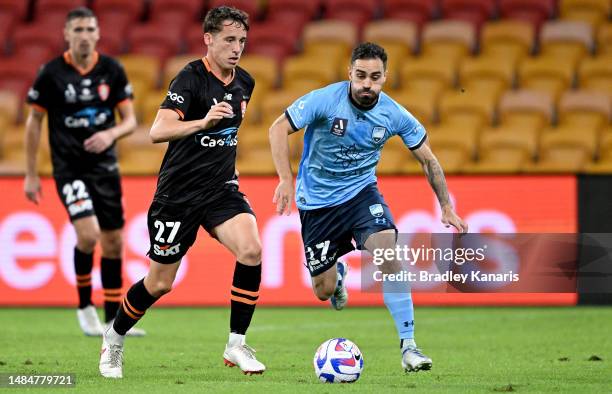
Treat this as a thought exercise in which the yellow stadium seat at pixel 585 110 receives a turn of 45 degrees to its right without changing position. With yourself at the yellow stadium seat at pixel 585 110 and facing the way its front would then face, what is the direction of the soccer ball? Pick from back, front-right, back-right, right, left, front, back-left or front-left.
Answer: front-left

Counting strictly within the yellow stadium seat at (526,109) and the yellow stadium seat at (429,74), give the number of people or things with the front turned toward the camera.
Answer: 2

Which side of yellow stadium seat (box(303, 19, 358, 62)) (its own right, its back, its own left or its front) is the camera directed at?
front

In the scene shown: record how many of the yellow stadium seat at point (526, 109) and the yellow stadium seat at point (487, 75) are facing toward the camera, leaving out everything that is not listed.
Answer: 2

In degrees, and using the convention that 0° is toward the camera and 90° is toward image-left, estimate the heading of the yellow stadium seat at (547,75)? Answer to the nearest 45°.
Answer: approximately 0°

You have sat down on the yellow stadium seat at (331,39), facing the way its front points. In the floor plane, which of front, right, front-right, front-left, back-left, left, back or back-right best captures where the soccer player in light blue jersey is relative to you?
front

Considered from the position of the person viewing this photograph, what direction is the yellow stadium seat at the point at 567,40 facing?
facing the viewer

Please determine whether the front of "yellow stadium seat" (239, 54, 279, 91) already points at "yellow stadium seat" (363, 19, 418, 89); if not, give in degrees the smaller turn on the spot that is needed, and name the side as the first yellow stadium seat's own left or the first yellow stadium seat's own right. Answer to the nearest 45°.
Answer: approximately 90° to the first yellow stadium seat's own left

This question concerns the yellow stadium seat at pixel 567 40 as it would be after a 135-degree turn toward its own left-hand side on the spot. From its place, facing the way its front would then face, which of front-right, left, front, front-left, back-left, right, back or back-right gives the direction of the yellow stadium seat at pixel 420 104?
back

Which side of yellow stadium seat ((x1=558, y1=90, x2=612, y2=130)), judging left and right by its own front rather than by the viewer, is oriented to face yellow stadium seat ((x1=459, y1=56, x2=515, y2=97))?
right

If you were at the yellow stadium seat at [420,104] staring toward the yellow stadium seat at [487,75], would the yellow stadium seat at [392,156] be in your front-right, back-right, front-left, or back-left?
back-right

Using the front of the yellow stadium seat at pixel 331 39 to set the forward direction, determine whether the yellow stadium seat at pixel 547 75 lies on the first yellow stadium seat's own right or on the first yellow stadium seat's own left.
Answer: on the first yellow stadium seat's own left

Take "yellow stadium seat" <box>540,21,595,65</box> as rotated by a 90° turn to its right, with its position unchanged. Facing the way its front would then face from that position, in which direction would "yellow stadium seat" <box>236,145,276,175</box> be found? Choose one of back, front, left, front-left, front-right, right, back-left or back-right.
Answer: front-left
